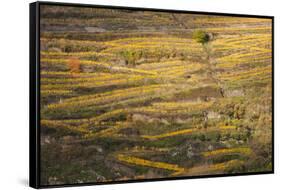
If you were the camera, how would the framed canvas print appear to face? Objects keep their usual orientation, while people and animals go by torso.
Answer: facing the viewer and to the right of the viewer
